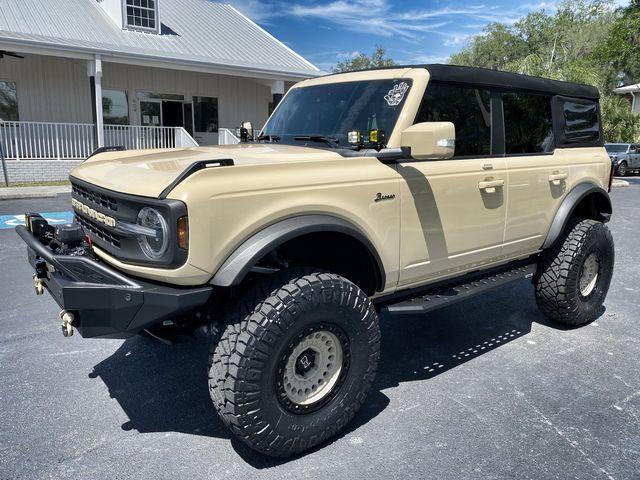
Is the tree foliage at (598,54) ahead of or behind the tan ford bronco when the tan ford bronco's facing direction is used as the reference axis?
behind

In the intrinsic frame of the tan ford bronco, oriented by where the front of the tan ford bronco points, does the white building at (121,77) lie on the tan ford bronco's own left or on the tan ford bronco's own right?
on the tan ford bronco's own right

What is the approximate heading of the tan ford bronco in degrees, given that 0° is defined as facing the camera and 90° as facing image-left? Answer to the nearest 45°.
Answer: approximately 45°

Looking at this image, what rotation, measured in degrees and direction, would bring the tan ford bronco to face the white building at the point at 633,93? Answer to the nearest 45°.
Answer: approximately 180°

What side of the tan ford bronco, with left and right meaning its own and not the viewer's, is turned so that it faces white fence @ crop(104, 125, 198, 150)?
right

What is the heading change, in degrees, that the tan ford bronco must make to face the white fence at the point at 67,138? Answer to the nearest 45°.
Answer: approximately 90° to its right

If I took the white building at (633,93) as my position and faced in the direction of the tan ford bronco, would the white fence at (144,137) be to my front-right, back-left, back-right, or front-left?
front-right

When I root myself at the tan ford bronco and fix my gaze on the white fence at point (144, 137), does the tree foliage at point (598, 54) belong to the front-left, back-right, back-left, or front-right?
front-right
